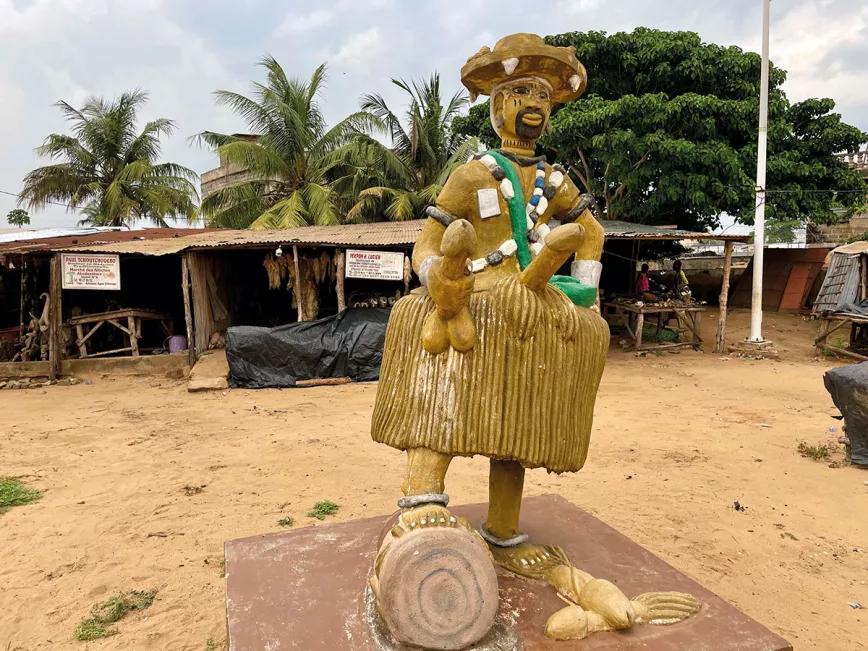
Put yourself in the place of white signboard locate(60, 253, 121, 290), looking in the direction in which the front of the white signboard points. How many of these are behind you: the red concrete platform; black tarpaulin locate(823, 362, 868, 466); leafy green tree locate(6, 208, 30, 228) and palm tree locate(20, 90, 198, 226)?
2

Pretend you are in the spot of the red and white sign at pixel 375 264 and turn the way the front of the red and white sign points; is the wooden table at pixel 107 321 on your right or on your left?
on your right

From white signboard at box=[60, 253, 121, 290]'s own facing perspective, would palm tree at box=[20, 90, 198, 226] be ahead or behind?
behind

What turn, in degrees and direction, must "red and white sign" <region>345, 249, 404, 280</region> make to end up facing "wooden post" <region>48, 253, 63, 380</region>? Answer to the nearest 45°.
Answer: approximately 90° to its right

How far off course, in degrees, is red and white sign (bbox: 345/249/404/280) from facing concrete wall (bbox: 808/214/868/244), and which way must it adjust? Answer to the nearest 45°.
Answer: approximately 135° to its left

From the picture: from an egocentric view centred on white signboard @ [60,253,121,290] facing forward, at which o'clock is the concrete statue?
The concrete statue is roughly at 12 o'clock from the white signboard.

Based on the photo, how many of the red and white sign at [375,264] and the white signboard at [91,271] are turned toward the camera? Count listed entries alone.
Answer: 2

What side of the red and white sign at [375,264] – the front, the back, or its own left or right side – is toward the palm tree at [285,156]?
back

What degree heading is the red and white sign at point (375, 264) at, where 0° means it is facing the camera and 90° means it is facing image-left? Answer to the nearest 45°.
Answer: approximately 0°

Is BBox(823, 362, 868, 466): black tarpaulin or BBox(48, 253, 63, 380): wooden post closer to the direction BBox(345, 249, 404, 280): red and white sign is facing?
the black tarpaulin

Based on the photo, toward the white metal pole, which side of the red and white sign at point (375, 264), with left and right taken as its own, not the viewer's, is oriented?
left

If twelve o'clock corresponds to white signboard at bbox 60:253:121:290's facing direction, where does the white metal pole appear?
The white metal pole is roughly at 10 o'clock from the white signboard.

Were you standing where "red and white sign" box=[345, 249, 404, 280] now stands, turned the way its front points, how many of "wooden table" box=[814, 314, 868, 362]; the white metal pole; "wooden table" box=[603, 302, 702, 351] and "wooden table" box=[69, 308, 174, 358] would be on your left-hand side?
3

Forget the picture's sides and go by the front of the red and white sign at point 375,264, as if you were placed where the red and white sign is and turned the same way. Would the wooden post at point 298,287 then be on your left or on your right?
on your right
